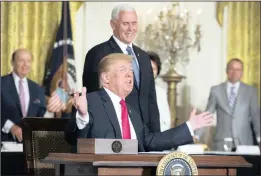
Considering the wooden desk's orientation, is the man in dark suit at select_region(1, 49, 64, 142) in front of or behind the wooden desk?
behind

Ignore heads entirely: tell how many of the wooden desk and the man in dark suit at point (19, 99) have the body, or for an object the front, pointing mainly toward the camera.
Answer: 2

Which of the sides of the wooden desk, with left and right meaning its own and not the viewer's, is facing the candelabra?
back

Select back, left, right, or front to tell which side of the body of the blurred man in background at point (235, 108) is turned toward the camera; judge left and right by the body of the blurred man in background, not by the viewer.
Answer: front

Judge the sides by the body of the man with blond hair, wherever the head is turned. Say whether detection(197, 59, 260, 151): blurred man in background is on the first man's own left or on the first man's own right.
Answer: on the first man's own left

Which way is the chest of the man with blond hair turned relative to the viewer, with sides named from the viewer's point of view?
facing the viewer and to the right of the viewer
